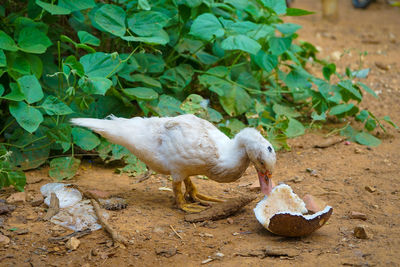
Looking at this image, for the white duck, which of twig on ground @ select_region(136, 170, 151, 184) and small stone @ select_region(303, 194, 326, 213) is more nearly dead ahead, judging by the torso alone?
the small stone

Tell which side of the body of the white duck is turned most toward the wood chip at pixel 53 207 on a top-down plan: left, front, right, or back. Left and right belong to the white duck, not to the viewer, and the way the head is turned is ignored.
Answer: back

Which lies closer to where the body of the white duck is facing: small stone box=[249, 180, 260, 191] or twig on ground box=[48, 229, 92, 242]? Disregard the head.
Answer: the small stone

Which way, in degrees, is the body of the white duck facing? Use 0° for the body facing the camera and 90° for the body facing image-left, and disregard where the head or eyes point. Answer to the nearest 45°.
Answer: approximately 270°

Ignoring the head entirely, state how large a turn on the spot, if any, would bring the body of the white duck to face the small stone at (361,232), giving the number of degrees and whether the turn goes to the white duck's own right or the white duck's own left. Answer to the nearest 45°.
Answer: approximately 45° to the white duck's own right

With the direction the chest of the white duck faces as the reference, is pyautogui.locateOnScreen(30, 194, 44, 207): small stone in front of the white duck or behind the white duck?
behind

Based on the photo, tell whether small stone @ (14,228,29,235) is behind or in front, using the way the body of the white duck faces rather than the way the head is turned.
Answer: behind

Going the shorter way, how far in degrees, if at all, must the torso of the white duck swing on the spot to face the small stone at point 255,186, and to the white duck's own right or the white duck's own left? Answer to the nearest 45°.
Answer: approximately 45° to the white duck's own left

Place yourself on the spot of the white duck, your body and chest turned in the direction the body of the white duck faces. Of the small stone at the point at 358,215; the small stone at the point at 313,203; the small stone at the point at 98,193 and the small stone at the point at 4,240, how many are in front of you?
2

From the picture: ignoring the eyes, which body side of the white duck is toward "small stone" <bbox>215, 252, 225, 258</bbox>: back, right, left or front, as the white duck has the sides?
right

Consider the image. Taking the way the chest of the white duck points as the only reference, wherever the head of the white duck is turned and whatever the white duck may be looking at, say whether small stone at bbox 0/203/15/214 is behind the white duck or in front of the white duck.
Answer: behind

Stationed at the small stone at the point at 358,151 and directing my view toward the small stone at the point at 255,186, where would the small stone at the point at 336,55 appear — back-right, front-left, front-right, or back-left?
back-right

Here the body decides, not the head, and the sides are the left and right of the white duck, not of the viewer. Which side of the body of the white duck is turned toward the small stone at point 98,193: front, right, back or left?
back
